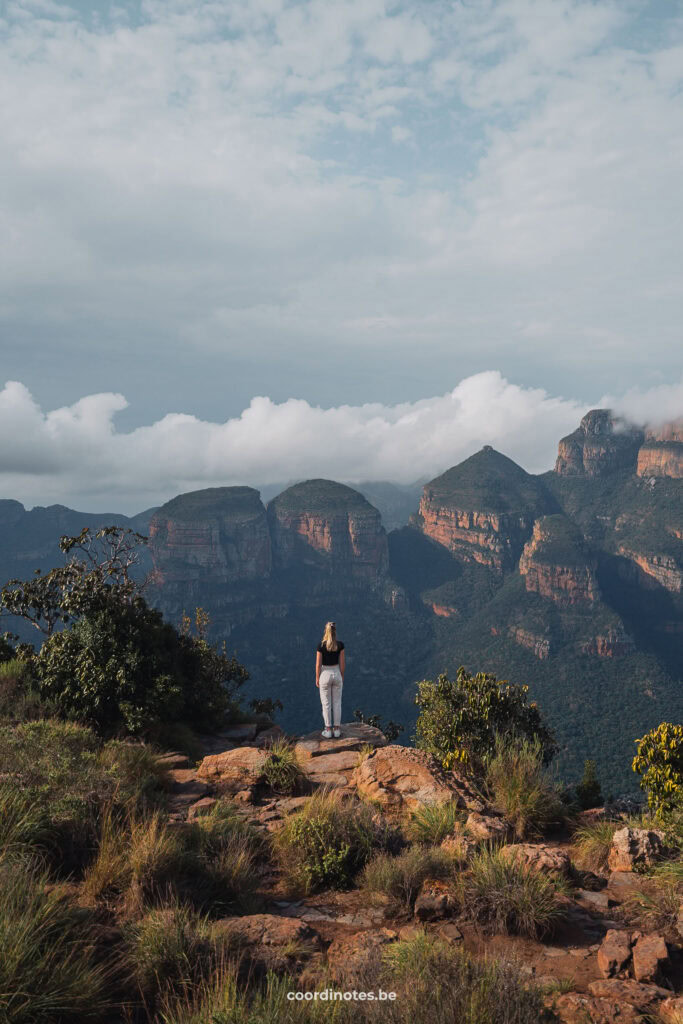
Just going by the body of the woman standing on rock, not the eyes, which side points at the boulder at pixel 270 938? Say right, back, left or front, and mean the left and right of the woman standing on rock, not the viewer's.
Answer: back

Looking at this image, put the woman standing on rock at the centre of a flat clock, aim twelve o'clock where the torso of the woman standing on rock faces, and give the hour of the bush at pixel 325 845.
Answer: The bush is roughly at 6 o'clock from the woman standing on rock.

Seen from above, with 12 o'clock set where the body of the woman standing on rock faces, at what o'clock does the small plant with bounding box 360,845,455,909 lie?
The small plant is roughly at 6 o'clock from the woman standing on rock.

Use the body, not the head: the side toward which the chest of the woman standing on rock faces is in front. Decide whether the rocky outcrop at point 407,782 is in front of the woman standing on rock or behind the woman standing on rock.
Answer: behind

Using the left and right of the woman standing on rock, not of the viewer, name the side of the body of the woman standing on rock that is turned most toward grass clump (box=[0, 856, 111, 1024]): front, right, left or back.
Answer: back

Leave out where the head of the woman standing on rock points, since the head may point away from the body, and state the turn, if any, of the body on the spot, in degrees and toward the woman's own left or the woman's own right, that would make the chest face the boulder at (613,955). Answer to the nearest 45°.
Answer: approximately 180°

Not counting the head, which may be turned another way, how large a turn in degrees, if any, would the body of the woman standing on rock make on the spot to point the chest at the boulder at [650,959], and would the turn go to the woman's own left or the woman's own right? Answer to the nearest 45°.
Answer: approximately 180°

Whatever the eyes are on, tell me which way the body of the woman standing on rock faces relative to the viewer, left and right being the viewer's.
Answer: facing away from the viewer

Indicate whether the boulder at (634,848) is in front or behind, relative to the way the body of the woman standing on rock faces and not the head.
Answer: behind
